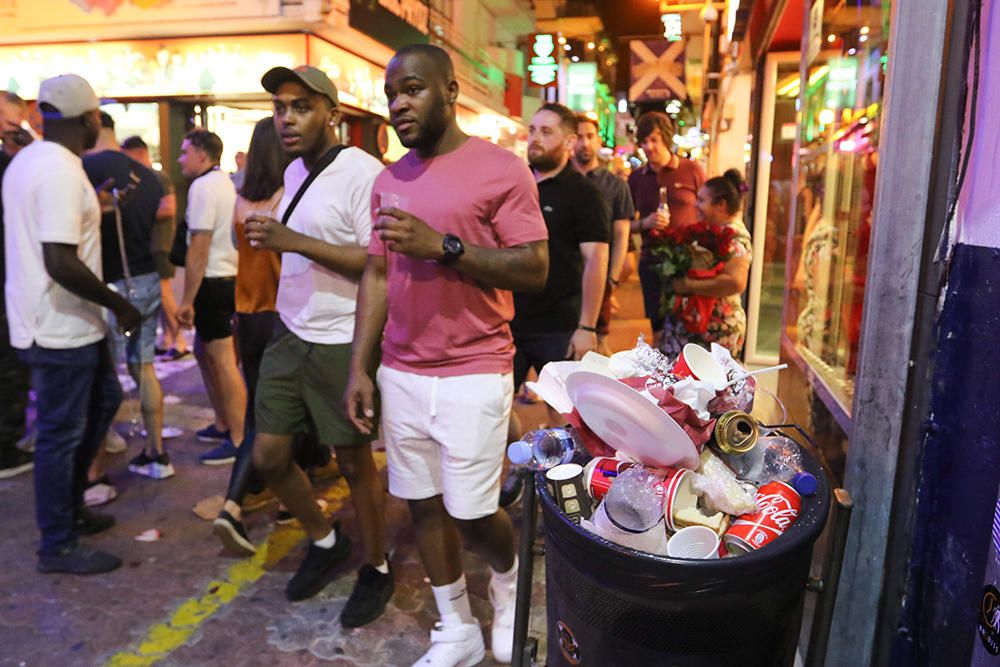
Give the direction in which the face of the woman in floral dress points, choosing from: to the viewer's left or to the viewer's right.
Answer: to the viewer's left

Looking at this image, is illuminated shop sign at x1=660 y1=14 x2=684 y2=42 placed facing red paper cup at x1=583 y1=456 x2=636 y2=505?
yes

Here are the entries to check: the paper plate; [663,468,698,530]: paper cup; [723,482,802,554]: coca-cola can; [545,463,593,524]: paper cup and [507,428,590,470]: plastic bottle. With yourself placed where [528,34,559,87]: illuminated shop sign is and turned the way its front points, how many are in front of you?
5

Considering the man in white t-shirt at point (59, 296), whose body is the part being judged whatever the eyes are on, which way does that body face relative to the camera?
to the viewer's right

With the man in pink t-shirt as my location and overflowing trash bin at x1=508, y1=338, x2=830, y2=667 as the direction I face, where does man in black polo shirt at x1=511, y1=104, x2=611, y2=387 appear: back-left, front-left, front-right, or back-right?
back-left

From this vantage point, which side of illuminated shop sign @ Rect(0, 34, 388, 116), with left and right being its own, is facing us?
front

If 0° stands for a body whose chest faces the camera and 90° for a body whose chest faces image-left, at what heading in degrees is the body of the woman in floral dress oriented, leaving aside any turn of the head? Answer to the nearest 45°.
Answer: approximately 90°

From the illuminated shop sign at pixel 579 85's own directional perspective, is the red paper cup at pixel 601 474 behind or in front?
in front

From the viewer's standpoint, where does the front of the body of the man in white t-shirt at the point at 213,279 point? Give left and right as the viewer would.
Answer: facing to the left of the viewer

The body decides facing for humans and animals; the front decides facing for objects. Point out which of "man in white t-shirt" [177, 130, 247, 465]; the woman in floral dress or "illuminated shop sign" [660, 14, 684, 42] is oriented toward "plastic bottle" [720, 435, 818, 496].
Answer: the illuminated shop sign

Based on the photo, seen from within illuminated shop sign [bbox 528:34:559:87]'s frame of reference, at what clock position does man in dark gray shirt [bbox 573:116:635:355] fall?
The man in dark gray shirt is roughly at 12 o'clock from the illuminated shop sign.

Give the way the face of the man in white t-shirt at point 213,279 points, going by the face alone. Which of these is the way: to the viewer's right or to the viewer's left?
to the viewer's left

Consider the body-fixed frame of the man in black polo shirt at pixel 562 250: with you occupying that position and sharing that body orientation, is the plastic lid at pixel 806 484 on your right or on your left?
on your left

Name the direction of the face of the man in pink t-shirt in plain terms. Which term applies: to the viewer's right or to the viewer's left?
to the viewer's left

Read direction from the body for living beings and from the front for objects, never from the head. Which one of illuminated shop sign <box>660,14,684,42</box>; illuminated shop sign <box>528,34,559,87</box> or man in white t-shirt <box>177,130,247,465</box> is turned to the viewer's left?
the man in white t-shirt

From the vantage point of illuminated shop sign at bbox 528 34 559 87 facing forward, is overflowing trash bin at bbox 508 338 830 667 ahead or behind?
ahead

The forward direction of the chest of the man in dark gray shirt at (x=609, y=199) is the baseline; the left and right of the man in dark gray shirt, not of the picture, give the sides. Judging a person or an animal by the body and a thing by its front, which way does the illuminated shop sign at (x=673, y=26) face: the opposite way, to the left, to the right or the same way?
the same way

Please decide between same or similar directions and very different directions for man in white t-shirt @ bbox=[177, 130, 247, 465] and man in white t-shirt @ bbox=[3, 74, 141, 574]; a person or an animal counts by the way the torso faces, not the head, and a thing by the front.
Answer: very different directions

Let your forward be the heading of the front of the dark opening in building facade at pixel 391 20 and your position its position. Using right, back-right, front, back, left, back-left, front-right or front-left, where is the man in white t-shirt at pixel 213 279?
front-right

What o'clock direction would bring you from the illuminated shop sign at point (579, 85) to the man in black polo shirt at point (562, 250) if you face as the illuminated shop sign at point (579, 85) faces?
The man in black polo shirt is roughly at 12 o'clock from the illuminated shop sign.
